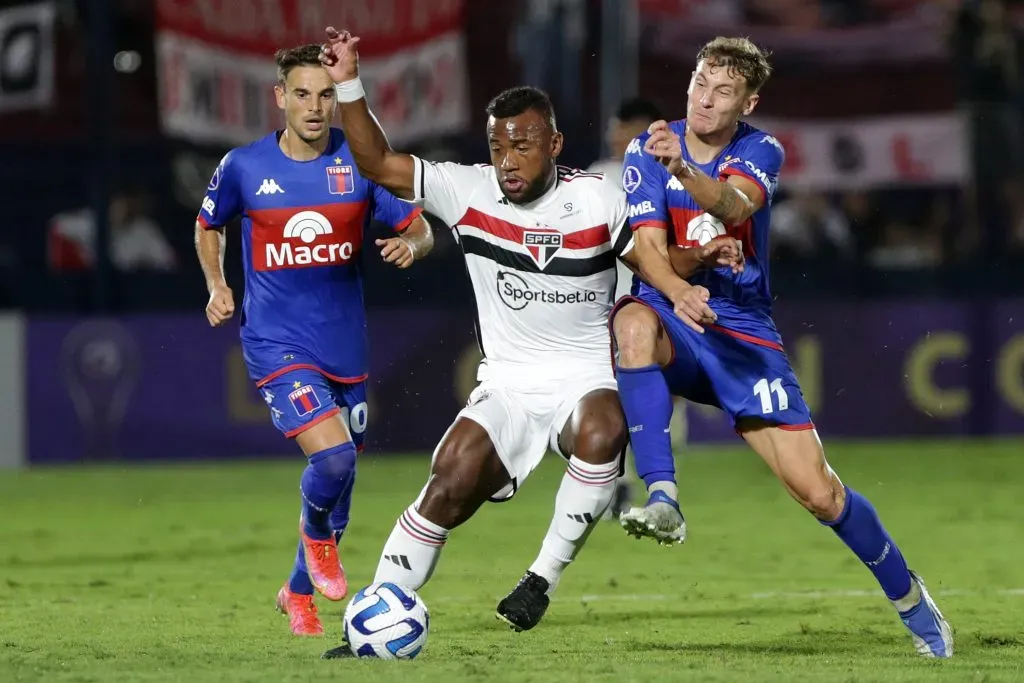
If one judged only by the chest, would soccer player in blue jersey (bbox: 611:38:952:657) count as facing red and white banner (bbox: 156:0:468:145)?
no

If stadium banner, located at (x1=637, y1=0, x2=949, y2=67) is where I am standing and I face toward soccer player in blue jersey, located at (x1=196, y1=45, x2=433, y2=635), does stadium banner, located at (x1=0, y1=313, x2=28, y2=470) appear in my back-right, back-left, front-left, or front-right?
front-right

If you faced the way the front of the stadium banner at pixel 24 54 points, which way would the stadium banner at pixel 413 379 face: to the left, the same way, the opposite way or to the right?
the same way

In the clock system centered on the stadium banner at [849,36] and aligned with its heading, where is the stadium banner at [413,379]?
the stadium banner at [413,379] is roughly at 2 o'clock from the stadium banner at [849,36].

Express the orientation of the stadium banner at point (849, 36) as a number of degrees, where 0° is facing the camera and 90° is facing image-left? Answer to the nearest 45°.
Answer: approximately 0°

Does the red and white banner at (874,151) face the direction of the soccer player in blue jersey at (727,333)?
yes

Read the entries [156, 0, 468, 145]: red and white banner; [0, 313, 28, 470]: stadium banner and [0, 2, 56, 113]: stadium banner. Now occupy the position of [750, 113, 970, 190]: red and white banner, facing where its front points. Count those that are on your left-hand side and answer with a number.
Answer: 0

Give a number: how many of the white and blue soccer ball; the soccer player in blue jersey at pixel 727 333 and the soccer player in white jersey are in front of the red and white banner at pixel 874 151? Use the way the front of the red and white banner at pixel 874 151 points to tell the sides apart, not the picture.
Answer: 3

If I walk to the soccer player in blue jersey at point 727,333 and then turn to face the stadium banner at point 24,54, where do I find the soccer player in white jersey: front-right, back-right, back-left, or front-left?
front-left

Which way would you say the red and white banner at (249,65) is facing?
toward the camera

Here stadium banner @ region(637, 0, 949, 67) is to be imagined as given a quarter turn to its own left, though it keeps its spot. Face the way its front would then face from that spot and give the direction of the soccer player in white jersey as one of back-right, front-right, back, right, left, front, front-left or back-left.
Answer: right

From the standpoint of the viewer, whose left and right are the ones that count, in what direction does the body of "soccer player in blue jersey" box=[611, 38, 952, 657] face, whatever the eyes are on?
facing the viewer and to the left of the viewer

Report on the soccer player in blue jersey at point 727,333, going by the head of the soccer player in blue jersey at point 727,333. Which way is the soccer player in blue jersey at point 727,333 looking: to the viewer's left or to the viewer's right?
to the viewer's left

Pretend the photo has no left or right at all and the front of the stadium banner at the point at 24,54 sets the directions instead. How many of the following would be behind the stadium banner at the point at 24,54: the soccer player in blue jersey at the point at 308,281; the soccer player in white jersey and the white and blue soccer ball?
0

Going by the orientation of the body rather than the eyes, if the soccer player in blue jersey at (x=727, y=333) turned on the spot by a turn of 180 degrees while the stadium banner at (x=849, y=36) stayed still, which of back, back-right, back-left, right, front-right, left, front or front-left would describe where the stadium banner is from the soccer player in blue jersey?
front-left

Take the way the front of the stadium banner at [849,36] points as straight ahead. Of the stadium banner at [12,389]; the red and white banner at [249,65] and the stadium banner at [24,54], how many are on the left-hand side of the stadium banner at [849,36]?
0

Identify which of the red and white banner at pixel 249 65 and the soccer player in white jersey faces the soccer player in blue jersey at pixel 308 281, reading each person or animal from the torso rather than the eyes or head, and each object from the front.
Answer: the red and white banner

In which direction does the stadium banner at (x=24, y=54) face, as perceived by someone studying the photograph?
facing the viewer

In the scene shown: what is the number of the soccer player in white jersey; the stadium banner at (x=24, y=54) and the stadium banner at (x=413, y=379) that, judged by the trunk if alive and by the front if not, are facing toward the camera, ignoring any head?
3
